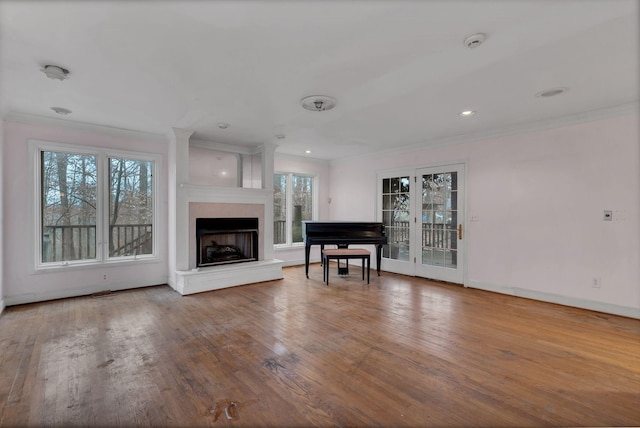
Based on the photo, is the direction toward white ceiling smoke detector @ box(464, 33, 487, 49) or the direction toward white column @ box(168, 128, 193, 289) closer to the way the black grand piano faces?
the white ceiling smoke detector

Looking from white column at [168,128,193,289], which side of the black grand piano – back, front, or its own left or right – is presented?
right

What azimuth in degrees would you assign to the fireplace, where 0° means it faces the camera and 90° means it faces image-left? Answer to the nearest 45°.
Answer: approximately 315°

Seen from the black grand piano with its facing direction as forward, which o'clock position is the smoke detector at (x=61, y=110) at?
The smoke detector is roughly at 2 o'clock from the black grand piano.

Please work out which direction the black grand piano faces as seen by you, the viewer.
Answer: facing the viewer

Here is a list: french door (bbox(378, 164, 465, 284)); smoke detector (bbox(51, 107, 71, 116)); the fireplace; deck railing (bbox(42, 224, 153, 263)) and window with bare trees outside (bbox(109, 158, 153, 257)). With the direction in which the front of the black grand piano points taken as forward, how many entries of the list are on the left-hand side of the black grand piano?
1

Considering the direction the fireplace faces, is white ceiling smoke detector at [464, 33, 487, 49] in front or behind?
in front

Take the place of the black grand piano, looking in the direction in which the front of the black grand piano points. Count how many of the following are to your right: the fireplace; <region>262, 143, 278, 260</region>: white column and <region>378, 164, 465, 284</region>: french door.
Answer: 2

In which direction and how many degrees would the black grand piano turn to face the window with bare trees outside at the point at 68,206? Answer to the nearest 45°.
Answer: approximately 90° to its right

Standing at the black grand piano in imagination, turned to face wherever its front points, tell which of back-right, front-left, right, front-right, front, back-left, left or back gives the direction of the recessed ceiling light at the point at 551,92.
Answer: front-left

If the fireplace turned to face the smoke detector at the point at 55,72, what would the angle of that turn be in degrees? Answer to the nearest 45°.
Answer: approximately 90° to its right

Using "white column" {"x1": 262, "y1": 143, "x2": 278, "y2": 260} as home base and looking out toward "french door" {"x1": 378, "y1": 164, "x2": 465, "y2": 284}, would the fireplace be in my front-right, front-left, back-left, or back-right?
back-right

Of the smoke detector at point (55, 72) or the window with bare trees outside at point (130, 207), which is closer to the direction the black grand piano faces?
the smoke detector
